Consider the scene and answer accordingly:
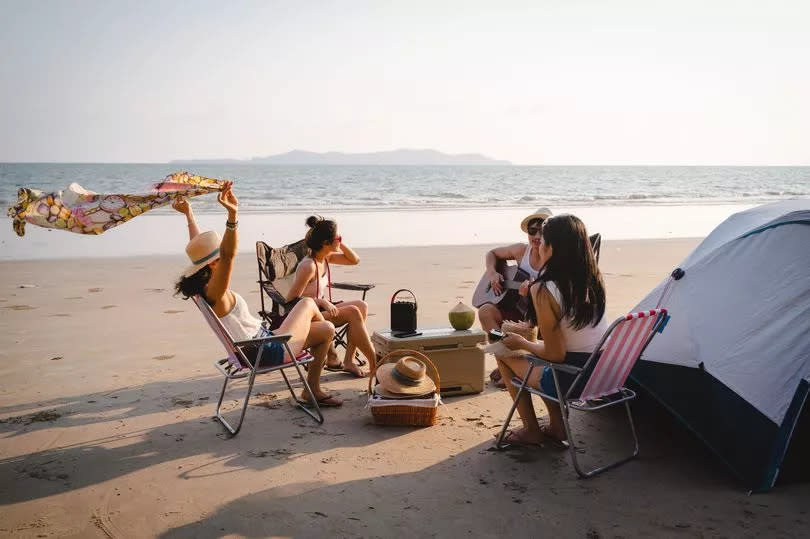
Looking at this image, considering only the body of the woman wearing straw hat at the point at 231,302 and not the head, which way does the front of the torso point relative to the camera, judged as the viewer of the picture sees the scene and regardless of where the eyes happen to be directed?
to the viewer's right

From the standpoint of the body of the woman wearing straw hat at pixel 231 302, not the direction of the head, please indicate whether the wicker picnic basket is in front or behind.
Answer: in front

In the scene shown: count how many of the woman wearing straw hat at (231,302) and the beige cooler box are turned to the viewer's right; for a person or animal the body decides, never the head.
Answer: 1

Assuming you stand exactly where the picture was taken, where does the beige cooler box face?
facing the viewer

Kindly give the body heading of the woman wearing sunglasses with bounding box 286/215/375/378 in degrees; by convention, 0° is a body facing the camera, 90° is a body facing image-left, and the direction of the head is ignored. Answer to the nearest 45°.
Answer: approximately 270°

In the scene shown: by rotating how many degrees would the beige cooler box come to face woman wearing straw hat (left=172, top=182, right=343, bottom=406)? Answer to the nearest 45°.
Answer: approximately 45° to its right

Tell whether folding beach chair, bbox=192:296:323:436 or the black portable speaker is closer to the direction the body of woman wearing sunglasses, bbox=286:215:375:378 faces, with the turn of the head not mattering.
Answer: the black portable speaker

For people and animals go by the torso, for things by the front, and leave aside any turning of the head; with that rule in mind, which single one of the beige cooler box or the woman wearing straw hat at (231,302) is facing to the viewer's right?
the woman wearing straw hat

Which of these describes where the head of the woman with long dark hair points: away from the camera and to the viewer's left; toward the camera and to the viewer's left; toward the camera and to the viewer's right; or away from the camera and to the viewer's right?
away from the camera and to the viewer's left

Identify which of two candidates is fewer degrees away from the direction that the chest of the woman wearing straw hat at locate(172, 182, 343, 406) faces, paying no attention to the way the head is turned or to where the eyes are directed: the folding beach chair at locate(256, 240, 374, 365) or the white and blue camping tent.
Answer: the white and blue camping tent
